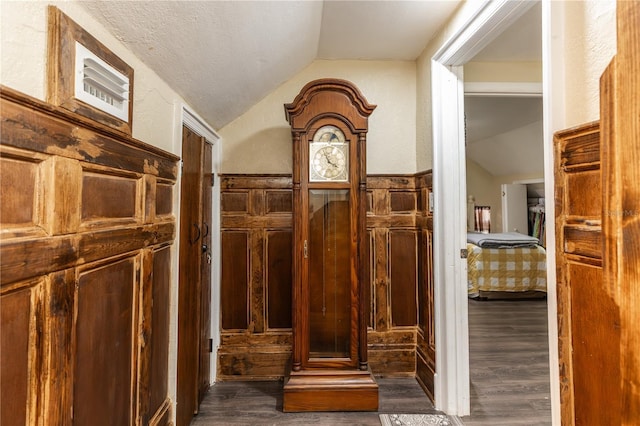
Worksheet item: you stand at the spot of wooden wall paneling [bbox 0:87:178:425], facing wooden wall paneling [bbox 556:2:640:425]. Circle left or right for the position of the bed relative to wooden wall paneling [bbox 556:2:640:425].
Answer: left

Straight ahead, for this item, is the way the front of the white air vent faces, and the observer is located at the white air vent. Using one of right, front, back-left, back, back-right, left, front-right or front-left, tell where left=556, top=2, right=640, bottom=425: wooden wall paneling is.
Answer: front

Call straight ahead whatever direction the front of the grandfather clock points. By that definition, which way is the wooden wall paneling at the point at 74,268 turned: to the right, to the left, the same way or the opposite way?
to the left

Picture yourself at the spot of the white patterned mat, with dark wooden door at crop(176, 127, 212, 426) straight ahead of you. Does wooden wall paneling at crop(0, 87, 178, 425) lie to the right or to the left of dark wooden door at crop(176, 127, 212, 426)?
left

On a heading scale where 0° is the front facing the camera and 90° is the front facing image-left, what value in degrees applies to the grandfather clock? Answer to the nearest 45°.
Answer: approximately 0°

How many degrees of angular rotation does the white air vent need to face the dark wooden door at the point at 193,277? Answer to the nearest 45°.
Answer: approximately 90° to its left

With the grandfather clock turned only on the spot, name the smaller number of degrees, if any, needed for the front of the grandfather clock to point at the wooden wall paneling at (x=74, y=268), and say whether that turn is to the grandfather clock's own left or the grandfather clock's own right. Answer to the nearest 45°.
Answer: approximately 45° to the grandfather clock's own right

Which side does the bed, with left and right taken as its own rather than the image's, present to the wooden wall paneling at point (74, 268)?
front

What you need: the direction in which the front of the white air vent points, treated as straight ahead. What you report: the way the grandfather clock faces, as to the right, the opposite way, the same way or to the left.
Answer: to the right

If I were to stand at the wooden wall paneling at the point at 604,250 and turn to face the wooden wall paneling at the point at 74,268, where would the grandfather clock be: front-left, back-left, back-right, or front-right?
front-right

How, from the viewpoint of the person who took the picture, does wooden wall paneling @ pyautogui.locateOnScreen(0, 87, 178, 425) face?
facing the viewer and to the right of the viewer

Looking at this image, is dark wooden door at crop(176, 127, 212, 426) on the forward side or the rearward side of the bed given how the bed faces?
on the forward side
